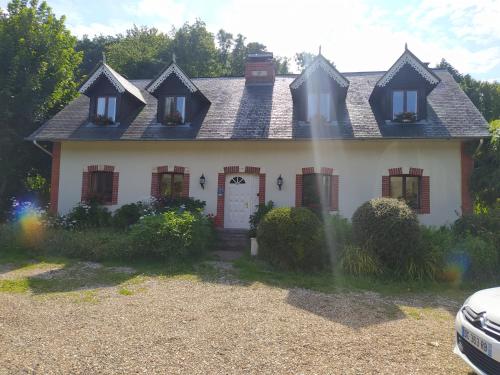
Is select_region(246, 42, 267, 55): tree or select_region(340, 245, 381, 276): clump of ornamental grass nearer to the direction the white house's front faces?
the clump of ornamental grass

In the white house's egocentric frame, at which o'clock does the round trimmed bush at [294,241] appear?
The round trimmed bush is roughly at 12 o'clock from the white house.

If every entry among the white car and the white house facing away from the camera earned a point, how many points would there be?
0

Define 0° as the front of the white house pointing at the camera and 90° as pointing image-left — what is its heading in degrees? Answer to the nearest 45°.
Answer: approximately 0°

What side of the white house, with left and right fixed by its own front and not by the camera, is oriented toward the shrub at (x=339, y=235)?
front

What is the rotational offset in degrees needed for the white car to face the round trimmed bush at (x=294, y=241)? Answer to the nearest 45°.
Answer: approximately 90° to its right

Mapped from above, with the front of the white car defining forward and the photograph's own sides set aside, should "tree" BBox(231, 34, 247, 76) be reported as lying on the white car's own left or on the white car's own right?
on the white car's own right

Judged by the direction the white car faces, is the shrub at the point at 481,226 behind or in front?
behind

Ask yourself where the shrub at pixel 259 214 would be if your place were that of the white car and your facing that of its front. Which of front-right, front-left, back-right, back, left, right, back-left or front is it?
right

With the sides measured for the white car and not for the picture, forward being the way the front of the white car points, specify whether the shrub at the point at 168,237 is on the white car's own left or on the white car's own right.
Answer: on the white car's own right

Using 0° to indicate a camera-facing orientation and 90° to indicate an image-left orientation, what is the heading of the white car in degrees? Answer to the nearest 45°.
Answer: approximately 45°

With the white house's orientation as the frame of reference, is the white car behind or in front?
in front
